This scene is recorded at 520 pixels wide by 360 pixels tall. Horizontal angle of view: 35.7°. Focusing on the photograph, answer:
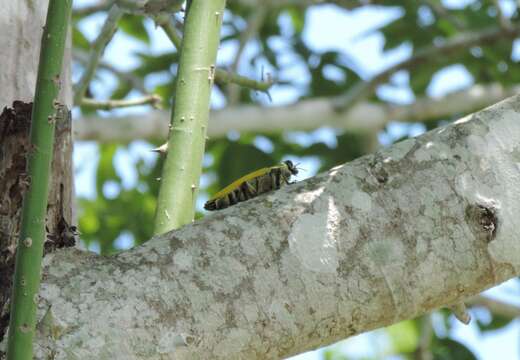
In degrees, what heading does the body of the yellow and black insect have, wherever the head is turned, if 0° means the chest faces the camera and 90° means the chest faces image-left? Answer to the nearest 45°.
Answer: approximately 270°

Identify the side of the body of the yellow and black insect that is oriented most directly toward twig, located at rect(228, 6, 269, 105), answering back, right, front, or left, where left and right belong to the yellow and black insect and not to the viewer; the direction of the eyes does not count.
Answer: left

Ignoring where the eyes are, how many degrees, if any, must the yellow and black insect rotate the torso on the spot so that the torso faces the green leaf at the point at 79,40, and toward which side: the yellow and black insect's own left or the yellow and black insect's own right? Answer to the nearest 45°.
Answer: approximately 90° to the yellow and black insect's own left

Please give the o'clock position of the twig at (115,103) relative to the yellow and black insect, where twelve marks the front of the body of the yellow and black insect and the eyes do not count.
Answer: The twig is roughly at 8 o'clock from the yellow and black insect.

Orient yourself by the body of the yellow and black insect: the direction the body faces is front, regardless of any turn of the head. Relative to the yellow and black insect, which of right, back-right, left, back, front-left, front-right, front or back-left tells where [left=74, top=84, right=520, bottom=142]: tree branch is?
left

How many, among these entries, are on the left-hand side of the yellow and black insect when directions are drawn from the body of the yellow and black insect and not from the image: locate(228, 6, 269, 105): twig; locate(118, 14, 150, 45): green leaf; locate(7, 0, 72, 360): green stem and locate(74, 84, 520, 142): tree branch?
3
